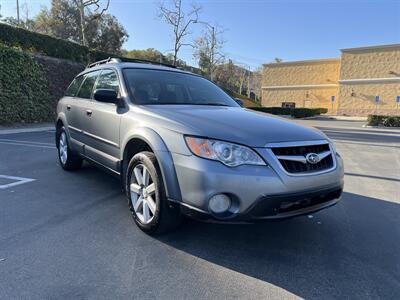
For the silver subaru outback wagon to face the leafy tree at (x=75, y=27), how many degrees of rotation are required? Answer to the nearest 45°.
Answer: approximately 135° to its left

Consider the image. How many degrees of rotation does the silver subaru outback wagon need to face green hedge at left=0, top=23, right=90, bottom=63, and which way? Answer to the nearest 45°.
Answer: approximately 180°

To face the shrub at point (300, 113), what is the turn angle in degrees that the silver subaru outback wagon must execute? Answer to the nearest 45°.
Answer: approximately 135° to its left

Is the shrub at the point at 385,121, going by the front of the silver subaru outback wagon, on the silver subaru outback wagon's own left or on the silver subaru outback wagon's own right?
on the silver subaru outback wagon's own left

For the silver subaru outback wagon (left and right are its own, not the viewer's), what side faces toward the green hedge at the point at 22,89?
back

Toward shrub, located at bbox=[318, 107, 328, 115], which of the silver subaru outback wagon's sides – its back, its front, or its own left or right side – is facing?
left

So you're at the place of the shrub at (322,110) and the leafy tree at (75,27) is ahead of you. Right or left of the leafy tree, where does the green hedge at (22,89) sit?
left
